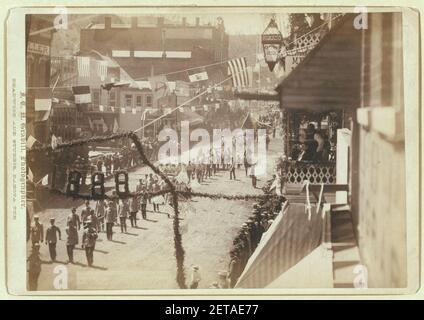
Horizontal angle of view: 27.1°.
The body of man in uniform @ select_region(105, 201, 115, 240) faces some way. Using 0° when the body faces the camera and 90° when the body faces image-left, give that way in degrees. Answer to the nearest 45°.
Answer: approximately 45°
